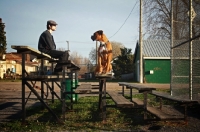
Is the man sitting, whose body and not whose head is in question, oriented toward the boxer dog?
yes

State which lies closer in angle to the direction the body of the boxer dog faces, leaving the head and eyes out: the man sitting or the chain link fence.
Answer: the man sitting

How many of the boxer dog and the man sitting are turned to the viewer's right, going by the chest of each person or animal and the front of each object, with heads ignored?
1

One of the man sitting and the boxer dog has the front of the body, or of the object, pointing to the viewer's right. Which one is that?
the man sitting

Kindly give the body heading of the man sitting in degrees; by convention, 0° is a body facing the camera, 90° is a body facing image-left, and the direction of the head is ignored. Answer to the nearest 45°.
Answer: approximately 270°

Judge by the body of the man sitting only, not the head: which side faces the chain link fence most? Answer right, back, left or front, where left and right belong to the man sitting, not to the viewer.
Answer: front
